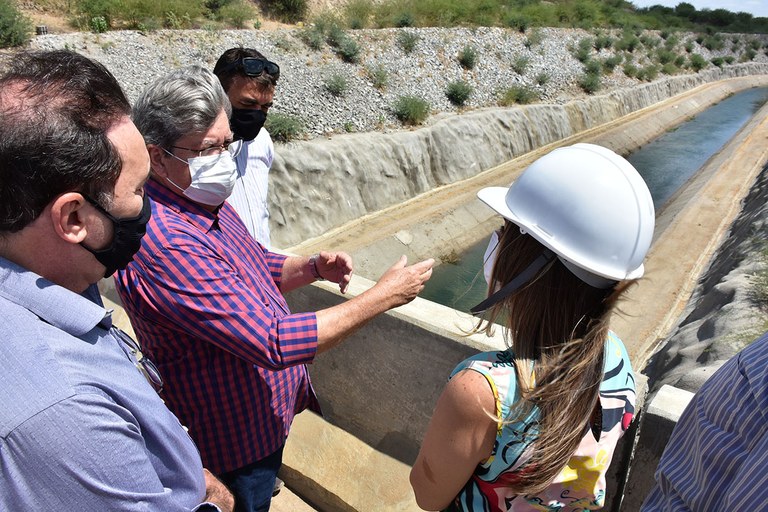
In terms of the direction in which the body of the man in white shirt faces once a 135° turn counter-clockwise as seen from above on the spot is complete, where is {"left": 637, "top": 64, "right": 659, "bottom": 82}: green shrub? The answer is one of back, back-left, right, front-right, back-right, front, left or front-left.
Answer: front-right

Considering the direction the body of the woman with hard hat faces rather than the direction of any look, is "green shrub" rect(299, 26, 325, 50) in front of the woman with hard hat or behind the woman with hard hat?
in front

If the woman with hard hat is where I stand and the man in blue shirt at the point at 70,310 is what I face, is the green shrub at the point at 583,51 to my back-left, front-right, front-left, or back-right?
back-right

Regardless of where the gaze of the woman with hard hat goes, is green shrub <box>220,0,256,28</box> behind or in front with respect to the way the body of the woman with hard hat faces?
in front

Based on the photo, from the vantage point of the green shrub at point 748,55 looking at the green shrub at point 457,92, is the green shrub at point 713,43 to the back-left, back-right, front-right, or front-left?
front-right

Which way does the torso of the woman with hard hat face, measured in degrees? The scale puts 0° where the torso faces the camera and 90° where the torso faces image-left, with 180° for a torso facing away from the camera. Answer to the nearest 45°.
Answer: approximately 135°

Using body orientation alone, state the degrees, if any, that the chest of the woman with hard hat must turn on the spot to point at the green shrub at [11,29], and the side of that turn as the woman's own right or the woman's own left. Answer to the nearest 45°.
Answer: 0° — they already face it

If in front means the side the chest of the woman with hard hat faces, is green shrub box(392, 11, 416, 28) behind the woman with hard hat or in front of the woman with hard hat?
in front

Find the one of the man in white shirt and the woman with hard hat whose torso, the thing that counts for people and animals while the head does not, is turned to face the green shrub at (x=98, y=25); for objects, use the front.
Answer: the woman with hard hat

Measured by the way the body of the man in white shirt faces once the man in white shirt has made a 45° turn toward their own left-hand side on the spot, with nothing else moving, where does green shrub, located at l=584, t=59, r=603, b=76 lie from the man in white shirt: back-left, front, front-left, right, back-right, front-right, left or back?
front-left

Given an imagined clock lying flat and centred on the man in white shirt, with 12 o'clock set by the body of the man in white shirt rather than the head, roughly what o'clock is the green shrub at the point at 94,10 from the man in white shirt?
The green shrub is roughly at 7 o'clock from the man in white shirt.

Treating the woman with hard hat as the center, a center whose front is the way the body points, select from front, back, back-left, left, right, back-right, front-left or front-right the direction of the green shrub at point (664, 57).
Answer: front-right

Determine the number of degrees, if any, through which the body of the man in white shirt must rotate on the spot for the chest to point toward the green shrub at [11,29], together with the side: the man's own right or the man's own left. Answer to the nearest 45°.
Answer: approximately 180°

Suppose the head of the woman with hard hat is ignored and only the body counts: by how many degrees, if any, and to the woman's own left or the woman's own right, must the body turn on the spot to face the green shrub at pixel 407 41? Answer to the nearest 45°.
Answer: approximately 45° to the woman's own right

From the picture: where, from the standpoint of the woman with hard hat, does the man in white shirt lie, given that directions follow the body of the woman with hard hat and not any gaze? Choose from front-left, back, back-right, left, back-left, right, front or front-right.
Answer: front

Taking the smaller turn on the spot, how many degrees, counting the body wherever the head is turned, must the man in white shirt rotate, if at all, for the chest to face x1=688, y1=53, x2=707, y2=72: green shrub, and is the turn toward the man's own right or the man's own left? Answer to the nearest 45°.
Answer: approximately 90° to the man's own left

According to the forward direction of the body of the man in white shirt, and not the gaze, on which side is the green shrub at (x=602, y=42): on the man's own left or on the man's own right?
on the man's own left

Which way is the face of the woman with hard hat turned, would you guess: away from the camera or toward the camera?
away from the camera

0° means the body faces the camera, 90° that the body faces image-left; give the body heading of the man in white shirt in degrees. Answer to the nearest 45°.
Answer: approximately 315°
